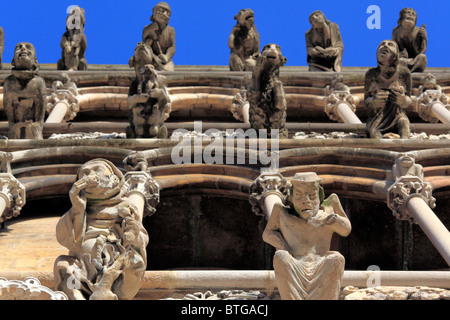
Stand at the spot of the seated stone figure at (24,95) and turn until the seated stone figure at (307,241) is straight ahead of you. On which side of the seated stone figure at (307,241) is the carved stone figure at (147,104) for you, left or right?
left

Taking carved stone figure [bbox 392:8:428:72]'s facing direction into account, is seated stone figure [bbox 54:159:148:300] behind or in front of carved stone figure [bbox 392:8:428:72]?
in front

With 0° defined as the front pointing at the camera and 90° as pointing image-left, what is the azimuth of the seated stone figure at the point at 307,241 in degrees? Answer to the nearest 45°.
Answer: approximately 0°

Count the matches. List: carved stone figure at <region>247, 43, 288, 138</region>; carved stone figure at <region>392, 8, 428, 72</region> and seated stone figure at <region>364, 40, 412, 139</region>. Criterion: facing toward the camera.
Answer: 3

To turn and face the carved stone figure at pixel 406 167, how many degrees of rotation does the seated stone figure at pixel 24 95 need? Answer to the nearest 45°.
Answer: approximately 45° to its left

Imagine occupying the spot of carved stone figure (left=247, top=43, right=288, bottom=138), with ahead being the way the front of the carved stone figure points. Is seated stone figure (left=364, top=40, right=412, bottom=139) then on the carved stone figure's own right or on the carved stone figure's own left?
on the carved stone figure's own left

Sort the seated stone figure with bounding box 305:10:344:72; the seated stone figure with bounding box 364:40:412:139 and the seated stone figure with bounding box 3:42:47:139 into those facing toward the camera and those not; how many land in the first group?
3

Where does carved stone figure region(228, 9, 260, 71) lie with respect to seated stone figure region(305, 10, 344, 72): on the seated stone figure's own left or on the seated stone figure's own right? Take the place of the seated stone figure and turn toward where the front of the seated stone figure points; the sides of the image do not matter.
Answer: on the seated stone figure's own right

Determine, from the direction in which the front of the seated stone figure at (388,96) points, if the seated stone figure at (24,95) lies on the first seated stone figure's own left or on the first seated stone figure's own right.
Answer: on the first seated stone figure's own right

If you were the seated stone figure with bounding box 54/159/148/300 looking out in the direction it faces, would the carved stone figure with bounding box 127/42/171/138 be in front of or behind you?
behind
